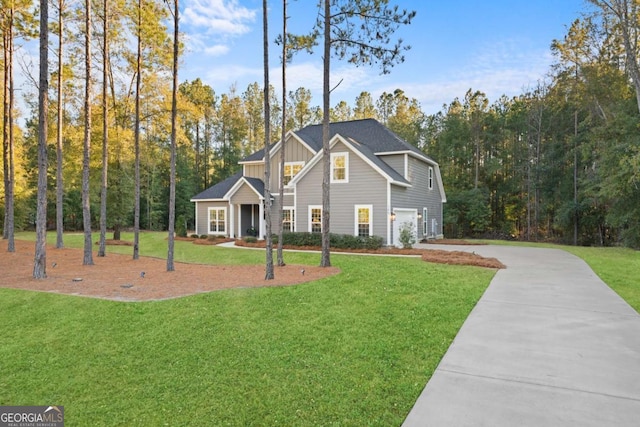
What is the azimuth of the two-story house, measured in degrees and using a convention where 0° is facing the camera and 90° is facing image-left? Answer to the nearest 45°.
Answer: approximately 45°
